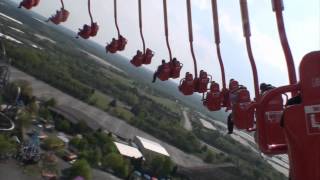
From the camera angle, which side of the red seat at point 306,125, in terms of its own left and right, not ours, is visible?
back

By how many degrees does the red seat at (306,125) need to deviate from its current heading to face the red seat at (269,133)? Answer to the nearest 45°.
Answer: approximately 45° to its left

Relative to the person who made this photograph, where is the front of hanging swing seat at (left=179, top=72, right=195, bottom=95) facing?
facing away from the viewer and to the left of the viewer

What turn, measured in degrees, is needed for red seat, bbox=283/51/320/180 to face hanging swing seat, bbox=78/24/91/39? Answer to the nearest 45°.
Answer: approximately 45° to its left

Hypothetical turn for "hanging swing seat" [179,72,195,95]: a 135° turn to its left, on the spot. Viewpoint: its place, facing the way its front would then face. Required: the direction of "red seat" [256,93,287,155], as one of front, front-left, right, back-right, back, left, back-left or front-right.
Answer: front
